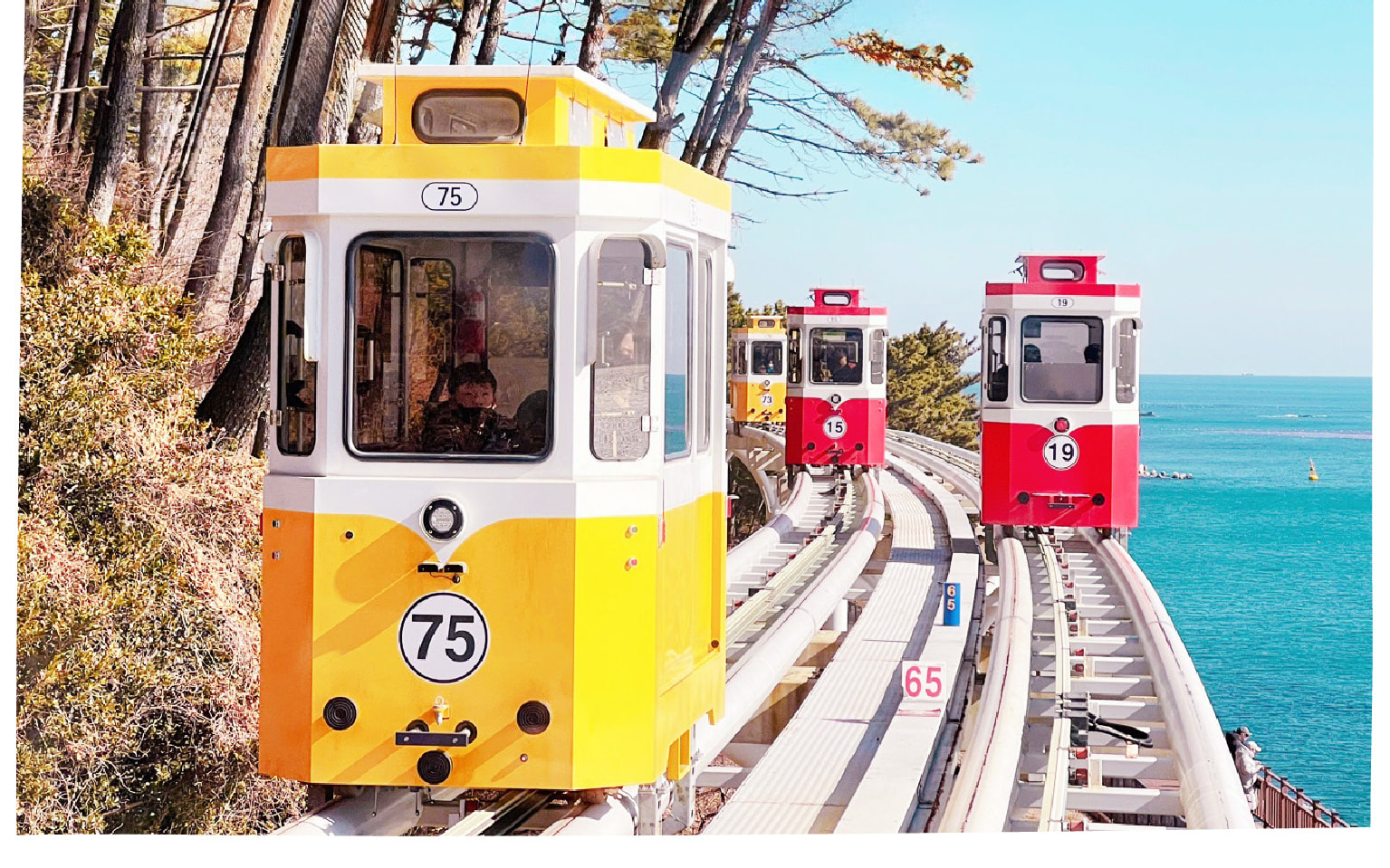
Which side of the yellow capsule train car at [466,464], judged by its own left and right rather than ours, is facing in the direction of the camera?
front

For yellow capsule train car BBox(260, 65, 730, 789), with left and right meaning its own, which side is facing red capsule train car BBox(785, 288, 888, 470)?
back

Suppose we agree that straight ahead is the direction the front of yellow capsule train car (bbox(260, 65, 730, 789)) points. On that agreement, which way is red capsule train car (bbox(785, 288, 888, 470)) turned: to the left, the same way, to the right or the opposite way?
the same way

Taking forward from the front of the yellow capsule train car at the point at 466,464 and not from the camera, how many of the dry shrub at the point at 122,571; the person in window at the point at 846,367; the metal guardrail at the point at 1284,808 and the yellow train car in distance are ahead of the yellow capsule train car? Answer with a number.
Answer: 0

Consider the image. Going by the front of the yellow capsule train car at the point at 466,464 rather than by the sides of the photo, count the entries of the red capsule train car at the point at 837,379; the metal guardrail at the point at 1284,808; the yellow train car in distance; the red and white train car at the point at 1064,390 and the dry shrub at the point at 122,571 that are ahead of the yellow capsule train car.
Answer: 0

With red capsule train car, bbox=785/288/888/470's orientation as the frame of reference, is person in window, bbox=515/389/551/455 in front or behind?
in front

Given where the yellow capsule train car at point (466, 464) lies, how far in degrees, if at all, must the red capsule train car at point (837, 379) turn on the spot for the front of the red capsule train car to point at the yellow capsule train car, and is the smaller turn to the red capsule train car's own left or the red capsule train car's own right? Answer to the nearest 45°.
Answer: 0° — it already faces it

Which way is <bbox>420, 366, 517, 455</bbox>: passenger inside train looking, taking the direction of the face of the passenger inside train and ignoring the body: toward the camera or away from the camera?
toward the camera

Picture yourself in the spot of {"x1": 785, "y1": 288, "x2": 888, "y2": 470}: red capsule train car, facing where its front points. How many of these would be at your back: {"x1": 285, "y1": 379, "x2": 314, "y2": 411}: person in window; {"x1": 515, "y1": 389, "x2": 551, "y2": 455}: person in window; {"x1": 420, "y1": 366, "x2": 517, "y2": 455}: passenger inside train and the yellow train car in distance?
1

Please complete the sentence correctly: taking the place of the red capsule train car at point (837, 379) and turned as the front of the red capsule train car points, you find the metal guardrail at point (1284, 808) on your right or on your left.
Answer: on your left

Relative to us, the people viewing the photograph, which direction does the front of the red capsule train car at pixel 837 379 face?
facing the viewer

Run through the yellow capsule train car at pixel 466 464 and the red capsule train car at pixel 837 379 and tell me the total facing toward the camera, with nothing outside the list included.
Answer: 2

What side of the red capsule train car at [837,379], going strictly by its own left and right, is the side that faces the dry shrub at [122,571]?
front

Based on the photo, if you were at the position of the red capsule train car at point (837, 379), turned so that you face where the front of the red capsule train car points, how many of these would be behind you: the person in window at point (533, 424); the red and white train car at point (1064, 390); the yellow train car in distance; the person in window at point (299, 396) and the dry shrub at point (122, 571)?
1

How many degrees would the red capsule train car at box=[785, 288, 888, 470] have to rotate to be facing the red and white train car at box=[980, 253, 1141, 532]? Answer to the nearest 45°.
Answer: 0° — it already faces it

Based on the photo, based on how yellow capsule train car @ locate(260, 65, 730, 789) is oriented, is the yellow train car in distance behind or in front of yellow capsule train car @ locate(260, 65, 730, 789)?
behind
